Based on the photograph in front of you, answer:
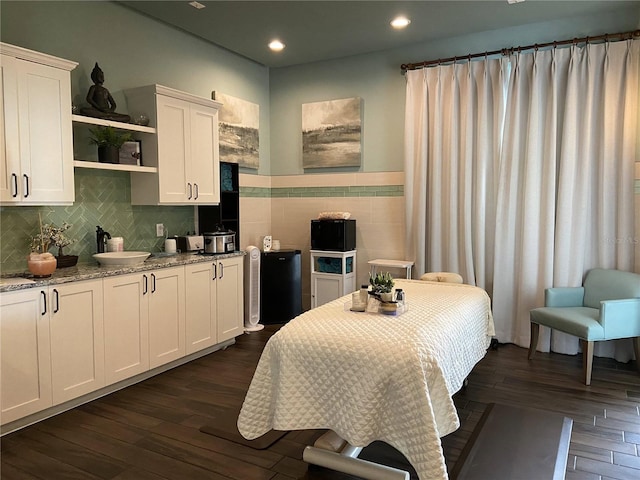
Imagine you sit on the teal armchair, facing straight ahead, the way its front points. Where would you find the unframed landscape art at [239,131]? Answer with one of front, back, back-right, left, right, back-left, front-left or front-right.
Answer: front-right

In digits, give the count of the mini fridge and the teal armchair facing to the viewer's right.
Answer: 0

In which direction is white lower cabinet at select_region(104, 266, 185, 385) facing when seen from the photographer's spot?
facing the viewer and to the right of the viewer

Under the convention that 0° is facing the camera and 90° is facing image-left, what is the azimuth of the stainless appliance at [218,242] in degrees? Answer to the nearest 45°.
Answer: approximately 315°

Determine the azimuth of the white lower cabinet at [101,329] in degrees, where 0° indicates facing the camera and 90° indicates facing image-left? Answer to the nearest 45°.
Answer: approximately 315°

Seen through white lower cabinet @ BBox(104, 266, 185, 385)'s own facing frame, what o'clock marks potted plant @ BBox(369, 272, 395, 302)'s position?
The potted plant is roughly at 12 o'clock from the white lower cabinet.

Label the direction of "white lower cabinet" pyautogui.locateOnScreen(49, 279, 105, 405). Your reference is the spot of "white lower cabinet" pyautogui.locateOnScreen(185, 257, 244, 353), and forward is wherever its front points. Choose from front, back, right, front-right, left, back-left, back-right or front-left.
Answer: right

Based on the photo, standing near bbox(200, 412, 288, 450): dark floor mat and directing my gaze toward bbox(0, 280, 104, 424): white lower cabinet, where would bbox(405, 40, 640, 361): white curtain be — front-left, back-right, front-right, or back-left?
back-right

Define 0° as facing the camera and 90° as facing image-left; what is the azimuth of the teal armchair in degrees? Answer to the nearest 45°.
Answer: approximately 45°

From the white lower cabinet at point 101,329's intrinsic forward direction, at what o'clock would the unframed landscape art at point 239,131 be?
The unframed landscape art is roughly at 9 o'clock from the white lower cabinet.

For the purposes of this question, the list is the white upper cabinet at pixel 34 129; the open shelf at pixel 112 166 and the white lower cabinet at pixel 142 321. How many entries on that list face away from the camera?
0
